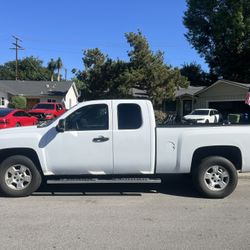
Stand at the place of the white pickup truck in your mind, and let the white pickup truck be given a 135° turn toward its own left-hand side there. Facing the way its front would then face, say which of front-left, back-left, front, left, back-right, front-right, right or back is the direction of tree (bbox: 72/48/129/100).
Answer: back-left

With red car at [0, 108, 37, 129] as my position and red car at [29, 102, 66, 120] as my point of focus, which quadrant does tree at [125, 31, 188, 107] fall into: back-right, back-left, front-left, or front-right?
front-right

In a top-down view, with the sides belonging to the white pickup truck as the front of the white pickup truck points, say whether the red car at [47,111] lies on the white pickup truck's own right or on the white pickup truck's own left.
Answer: on the white pickup truck's own right

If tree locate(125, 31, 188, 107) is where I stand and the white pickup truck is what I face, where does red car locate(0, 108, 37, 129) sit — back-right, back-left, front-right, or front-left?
front-right

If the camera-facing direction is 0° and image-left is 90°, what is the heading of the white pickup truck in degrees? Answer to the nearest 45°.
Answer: approximately 90°

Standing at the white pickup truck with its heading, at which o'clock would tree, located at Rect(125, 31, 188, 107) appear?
The tree is roughly at 3 o'clock from the white pickup truck.

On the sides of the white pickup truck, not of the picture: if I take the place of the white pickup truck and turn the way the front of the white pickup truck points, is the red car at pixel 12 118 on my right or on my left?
on my right
